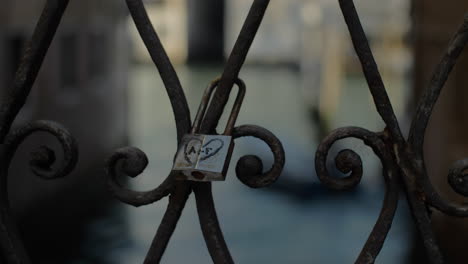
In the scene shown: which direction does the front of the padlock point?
toward the camera
